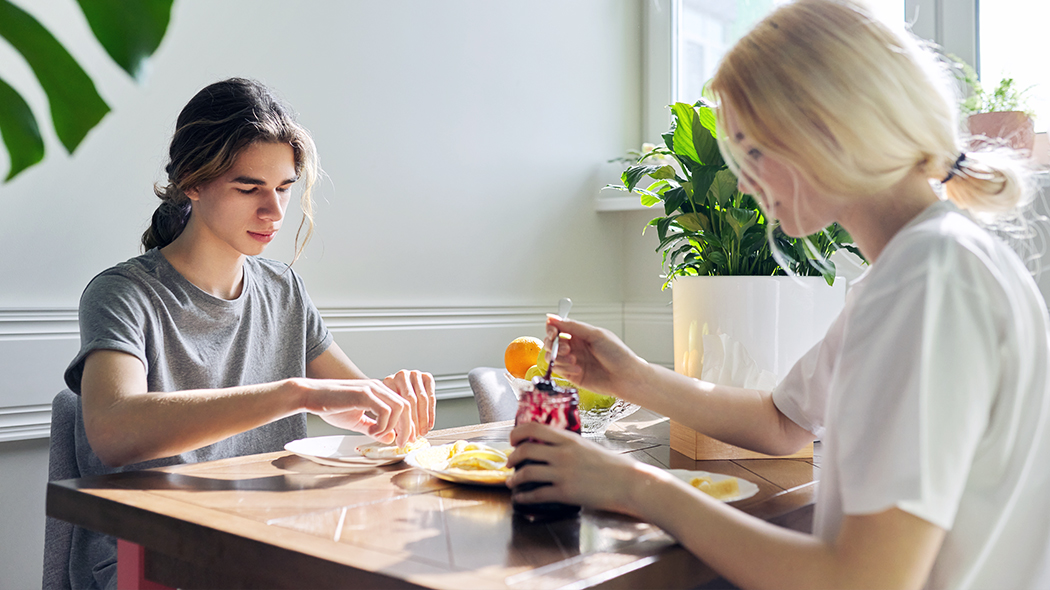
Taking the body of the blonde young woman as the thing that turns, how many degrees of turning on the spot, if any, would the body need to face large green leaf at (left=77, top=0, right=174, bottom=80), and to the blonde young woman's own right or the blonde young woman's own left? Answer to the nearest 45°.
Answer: approximately 45° to the blonde young woman's own left

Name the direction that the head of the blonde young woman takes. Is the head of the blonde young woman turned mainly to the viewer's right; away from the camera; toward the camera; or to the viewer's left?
to the viewer's left

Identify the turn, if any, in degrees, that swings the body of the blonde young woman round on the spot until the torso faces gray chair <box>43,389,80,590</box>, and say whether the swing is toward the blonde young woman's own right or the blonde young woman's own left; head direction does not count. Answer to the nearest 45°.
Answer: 0° — they already face it

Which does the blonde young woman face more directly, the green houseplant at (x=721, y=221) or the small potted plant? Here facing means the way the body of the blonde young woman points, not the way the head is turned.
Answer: the green houseplant

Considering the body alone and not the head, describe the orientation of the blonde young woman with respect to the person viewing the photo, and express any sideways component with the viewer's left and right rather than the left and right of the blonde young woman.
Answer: facing to the left of the viewer

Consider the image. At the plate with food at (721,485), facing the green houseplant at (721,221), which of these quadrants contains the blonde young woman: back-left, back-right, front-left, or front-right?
back-right
